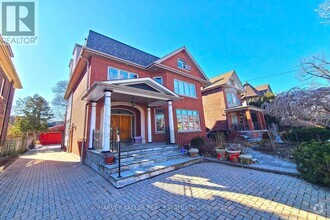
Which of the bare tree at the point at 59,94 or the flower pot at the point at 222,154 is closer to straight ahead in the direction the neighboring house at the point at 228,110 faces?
the flower pot

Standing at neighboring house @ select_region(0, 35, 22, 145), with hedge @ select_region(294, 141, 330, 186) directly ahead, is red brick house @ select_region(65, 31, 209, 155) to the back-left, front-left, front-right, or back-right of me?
front-left

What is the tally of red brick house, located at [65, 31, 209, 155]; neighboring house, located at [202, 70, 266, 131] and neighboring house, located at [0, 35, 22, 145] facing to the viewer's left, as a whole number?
0

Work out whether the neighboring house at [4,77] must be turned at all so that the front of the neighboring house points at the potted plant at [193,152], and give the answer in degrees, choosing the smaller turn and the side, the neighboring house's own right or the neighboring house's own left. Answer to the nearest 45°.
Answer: approximately 45° to the neighboring house's own left

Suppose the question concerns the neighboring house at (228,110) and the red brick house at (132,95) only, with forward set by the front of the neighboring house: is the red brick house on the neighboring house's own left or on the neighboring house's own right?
on the neighboring house's own right

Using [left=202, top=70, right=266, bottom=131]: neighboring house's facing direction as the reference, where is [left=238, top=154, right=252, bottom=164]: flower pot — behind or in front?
in front

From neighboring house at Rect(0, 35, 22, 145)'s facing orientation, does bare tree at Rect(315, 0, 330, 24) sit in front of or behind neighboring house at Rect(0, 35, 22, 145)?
in front

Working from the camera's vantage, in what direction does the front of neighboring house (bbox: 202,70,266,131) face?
facing the viewer and to the right of the viewer

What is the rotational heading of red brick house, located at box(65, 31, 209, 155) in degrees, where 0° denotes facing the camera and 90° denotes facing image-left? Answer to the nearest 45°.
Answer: approximately 315°

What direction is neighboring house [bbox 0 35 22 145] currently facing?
toward the camera
